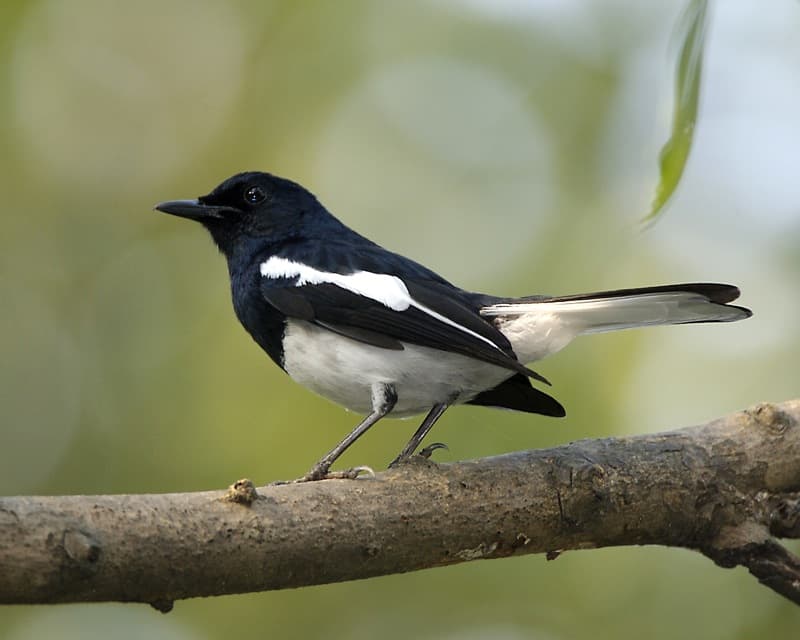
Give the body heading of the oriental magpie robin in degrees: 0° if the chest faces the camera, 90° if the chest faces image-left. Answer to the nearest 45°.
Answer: approximately 90°
